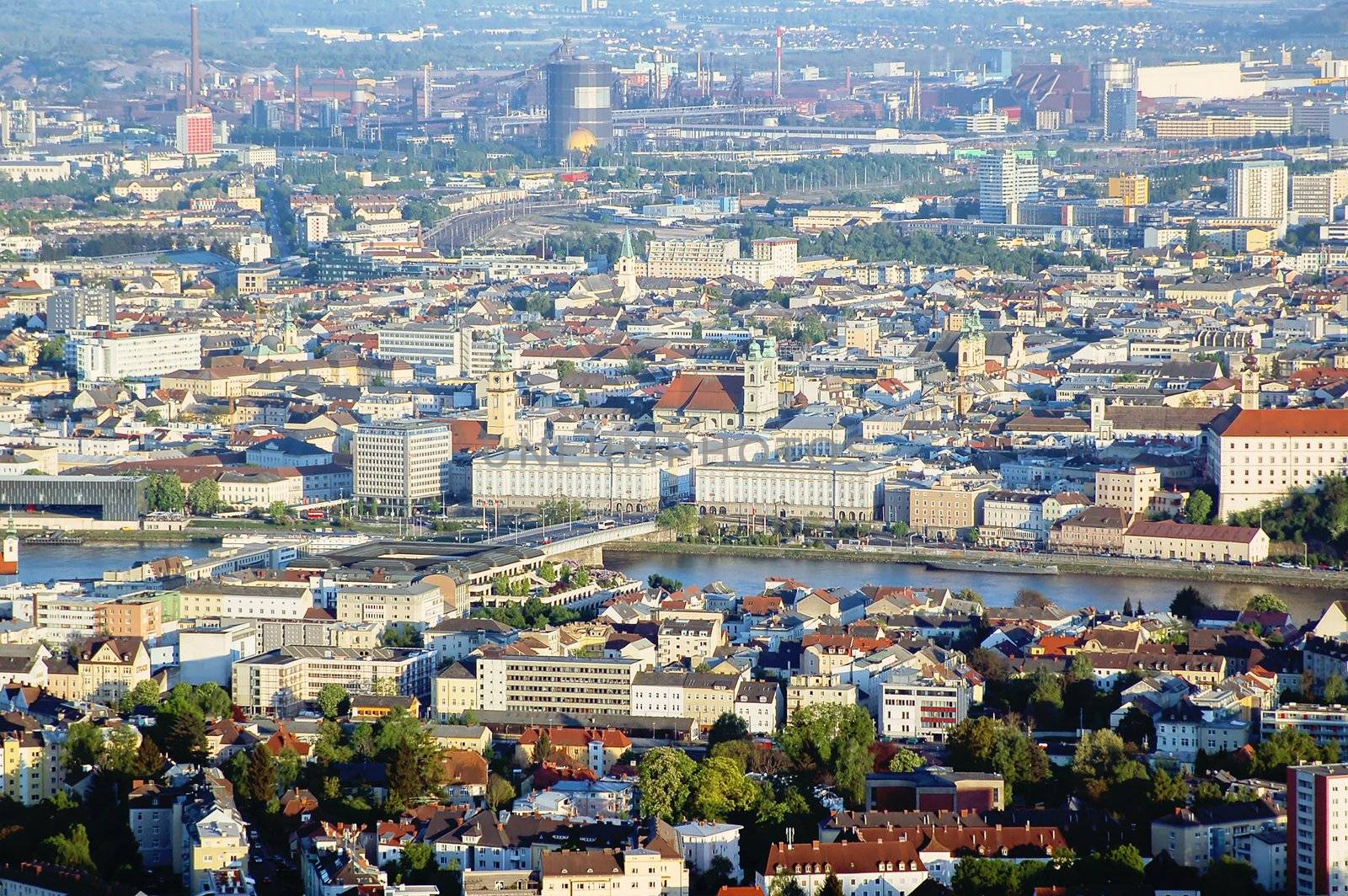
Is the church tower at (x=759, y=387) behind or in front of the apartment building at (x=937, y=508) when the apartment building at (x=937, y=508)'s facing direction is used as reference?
behind

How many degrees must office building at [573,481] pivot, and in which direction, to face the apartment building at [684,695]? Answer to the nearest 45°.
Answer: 0° — it already faces it

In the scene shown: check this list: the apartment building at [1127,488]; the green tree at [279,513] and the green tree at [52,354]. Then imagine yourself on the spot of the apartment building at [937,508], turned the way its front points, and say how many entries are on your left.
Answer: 1

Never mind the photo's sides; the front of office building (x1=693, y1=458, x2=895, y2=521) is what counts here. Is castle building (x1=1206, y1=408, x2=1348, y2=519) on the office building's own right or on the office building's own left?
on the office building's own left

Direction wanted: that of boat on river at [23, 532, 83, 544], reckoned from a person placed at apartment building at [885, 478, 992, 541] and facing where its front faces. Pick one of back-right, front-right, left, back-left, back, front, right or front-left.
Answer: right

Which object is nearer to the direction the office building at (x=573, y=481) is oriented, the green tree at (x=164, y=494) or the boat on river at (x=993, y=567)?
the boat on river

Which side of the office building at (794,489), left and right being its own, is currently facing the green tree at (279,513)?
right
